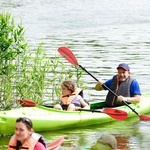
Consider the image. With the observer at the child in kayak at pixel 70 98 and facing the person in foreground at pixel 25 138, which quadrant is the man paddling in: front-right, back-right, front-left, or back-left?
back-left

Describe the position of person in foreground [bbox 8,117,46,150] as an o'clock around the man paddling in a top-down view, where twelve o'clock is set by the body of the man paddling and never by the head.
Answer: The person in foreground is roughly at 11 o'clock from the man paddling.

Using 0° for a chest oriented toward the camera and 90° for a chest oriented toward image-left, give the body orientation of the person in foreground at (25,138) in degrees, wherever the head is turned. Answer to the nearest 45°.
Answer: approximately 45°

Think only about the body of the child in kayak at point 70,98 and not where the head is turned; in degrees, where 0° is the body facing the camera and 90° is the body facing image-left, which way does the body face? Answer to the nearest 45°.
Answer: approximately 45°

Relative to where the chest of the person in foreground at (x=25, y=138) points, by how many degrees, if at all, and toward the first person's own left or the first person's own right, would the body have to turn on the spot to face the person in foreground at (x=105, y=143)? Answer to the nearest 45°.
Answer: approximately 90° to the first person's own left

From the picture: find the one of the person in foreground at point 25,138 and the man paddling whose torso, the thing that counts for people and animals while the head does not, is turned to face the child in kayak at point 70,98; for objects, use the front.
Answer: the man paddling

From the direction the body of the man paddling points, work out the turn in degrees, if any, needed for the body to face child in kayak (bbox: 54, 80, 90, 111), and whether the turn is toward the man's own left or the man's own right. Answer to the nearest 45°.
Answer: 0° — they already face them

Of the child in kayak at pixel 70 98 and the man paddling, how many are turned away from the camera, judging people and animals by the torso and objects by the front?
0

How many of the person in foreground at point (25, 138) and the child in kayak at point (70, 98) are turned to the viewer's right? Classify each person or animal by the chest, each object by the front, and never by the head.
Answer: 0

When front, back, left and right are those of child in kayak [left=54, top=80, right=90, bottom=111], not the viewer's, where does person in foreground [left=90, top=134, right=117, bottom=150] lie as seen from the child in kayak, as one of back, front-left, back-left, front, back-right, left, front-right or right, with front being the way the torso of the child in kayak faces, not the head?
front-left
